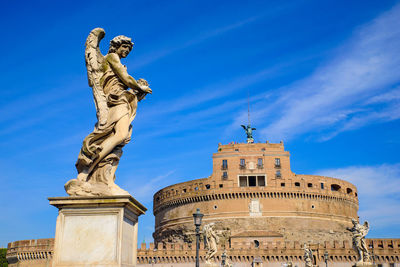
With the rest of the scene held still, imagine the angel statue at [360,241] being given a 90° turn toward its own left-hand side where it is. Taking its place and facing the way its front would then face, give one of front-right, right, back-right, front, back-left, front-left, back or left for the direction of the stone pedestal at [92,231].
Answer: front-right

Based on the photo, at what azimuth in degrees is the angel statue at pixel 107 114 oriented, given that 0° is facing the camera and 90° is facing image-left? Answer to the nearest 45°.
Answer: approximately 270°

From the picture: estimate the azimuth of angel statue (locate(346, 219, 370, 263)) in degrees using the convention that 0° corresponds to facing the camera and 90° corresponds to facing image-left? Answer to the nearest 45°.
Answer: approximately 45°

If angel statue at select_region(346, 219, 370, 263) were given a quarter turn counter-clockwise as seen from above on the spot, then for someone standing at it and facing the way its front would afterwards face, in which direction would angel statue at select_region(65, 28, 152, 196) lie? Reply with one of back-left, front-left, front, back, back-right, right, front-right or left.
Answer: front-right
